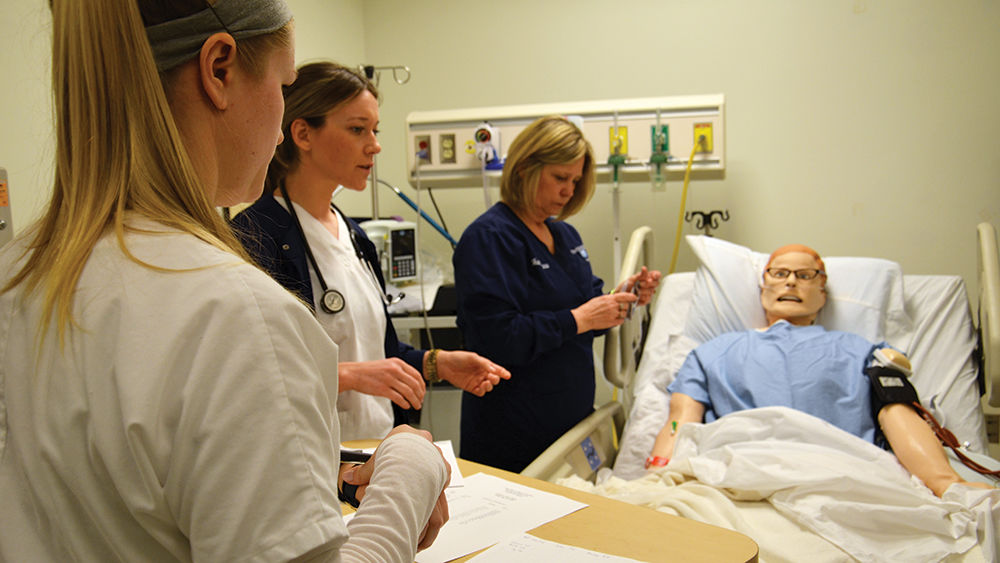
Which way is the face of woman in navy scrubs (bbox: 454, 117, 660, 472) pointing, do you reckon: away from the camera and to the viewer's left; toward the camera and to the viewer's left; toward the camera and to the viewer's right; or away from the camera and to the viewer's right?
toward the camera and to the viewer's right

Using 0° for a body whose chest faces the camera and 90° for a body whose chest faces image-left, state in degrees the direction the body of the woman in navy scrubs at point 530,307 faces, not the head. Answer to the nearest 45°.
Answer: approximately 315°

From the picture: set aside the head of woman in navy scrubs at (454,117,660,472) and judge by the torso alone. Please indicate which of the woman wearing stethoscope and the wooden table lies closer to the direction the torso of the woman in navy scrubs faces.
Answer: the wooden table

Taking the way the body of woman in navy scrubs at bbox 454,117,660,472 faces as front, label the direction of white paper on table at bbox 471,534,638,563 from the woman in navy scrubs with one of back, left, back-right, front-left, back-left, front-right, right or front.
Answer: front-right

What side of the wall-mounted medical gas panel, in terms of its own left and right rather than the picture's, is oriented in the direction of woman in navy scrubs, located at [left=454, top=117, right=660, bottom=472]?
front

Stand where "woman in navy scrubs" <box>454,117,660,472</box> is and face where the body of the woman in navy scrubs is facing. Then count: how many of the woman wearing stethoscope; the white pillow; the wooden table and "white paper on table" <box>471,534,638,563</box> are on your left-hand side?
1

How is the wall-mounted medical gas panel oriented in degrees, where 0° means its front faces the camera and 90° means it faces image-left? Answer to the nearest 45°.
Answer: approximately 0°

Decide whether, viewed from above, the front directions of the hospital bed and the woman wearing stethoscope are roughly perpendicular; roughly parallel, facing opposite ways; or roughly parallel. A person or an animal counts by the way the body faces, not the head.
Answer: roughly perpendicular

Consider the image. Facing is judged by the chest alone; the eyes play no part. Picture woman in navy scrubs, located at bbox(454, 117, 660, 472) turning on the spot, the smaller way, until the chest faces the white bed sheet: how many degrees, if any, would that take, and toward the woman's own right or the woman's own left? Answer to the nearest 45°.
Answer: approximately 45° to the woman's own left

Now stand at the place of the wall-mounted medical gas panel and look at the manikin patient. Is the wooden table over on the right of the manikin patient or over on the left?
right

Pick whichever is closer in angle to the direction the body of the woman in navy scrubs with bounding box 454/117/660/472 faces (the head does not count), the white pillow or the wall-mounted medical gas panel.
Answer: the white pillow
